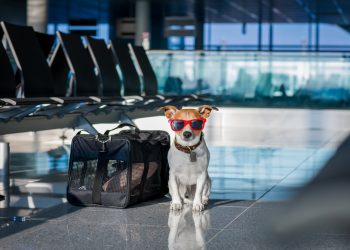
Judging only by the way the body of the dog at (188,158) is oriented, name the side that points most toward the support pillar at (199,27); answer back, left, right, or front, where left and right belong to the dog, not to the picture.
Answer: back

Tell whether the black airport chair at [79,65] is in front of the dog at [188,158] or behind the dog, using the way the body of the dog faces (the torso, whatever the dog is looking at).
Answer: behind

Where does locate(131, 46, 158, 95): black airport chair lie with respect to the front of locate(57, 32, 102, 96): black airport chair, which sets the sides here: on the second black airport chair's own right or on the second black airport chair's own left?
on the second black airport chair's own left

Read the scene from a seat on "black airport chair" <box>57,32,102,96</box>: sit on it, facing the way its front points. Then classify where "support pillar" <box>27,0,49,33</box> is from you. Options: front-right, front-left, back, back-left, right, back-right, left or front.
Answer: back-left

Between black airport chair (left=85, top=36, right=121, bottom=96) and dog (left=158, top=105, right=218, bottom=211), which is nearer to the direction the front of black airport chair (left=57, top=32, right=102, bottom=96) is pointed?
the dog

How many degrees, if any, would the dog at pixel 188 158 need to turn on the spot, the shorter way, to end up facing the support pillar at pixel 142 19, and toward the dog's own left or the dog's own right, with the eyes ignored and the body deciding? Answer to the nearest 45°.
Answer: approximately 180°

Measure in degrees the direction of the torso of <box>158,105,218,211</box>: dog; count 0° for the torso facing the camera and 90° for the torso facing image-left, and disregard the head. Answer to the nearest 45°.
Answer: approximately 0°

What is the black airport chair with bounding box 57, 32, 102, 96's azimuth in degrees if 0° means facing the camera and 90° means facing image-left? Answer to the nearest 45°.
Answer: approximately 315°

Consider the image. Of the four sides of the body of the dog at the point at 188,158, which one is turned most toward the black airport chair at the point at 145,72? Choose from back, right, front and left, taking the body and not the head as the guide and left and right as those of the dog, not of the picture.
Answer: back
